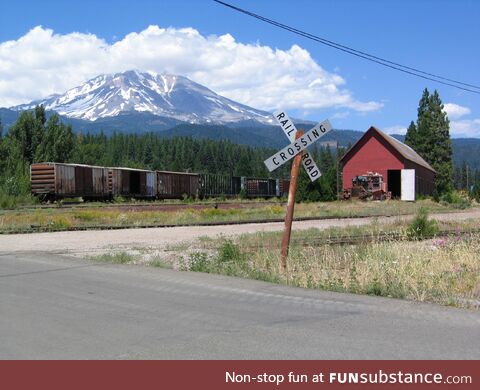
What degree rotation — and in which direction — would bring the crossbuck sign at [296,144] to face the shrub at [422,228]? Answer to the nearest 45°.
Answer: approximately 135° to its left

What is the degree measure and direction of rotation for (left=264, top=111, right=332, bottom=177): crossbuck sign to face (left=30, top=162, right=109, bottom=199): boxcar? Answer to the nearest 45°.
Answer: approximately 135° to its right

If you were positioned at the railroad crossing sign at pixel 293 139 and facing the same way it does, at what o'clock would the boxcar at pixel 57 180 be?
The boxcar is roughly at 5 o'clock from the railroad crossing sign.

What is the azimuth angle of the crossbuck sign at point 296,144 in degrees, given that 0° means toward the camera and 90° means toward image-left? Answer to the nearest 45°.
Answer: approximately 0°

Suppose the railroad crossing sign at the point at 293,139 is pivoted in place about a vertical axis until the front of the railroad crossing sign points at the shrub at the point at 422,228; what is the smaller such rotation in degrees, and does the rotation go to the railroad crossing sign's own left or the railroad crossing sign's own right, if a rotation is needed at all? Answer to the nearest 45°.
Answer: approximately 135° to the railroad crossing sign's own left
